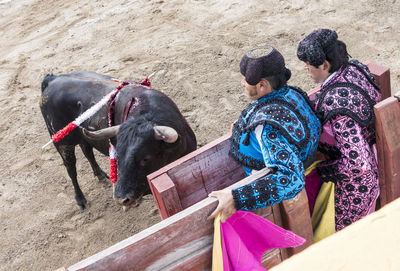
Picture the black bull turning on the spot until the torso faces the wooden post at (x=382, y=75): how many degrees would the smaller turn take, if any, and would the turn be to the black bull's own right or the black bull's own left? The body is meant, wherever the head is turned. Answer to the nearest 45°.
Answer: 0° — it already faces it

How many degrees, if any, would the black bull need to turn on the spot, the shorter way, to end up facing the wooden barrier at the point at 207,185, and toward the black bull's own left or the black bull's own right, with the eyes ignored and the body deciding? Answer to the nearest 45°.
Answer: approximately 45° to the black bull's own right

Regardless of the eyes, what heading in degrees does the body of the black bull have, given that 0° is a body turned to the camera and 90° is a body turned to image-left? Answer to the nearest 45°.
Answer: approximately 315°

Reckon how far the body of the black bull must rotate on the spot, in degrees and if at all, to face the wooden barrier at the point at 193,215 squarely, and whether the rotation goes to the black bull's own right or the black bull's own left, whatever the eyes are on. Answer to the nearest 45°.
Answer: approximately 45° to the black bull's own right
